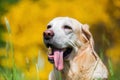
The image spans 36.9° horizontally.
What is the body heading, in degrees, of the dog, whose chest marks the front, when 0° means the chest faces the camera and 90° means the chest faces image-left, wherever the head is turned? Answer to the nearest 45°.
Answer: approximately 45°
